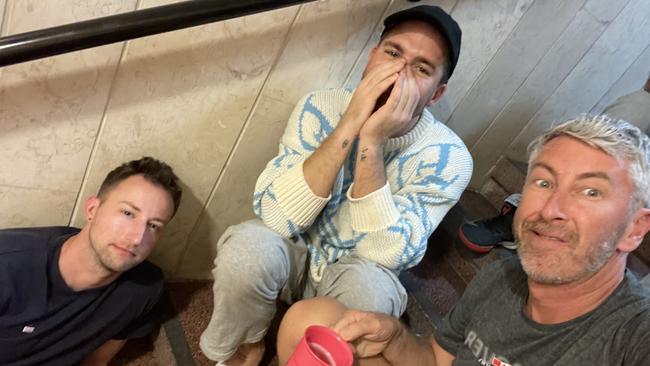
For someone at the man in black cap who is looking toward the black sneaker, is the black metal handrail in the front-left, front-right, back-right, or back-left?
back-left

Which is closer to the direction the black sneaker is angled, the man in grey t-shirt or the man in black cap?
the man in black cap

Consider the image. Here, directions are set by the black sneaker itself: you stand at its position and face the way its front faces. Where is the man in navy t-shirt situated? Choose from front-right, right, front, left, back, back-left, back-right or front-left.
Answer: front-left

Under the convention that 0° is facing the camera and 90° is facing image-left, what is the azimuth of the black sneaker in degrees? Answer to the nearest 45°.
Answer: approximately 90°

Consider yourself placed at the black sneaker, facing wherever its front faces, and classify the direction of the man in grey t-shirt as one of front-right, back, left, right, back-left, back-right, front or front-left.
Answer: left

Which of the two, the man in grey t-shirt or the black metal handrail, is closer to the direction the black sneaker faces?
the black metal handrail

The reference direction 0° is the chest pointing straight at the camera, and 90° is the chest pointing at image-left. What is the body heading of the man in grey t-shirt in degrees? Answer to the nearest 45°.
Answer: approximately 45°

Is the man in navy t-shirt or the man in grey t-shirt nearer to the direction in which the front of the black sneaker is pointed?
the man in navy t-shirt

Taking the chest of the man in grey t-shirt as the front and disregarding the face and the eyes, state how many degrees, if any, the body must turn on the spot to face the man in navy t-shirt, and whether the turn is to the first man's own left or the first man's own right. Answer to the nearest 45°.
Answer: approximately 45° to the first man's own right
